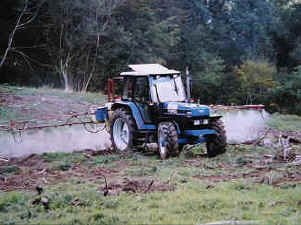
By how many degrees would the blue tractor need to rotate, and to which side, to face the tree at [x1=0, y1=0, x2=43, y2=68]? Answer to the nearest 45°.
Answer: approximately 180°

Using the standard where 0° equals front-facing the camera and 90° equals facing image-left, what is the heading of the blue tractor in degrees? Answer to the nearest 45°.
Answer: approximately 315°

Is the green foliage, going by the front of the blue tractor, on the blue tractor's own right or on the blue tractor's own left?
on the blue tractor's own left

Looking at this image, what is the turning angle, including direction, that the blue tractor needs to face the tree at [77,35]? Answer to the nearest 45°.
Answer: approximately 135° to its left
